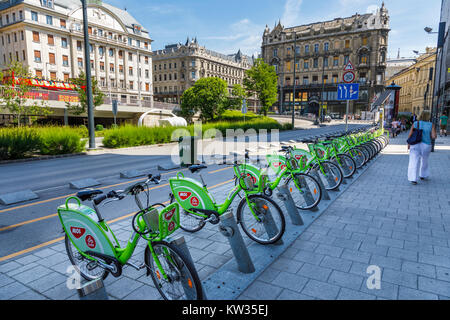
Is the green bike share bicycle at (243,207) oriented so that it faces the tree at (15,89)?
no

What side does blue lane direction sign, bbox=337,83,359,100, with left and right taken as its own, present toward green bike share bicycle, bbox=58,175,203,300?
front

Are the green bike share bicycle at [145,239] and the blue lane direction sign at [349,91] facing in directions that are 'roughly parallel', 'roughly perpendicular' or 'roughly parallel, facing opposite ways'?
roughly perpendicular

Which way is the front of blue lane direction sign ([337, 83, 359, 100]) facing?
toward the camera

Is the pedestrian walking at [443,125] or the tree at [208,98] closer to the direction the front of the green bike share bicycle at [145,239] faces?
the pedestrian walking

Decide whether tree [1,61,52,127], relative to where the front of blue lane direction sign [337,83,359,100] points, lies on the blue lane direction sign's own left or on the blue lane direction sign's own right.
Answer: on the blue lane direction sign's own right

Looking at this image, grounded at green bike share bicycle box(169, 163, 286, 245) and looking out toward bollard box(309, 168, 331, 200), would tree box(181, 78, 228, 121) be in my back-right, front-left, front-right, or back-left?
front-left

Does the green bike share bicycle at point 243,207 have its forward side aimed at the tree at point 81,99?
no

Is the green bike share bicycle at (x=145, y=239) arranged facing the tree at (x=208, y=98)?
no

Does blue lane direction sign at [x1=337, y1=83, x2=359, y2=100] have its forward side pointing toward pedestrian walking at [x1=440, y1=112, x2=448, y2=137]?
no

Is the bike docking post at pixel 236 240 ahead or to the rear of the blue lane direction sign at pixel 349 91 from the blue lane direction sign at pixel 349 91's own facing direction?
ahead

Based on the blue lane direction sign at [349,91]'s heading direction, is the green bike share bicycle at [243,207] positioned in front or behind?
in front

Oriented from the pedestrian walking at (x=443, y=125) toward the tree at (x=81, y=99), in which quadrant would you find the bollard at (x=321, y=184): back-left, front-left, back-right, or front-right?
front-left

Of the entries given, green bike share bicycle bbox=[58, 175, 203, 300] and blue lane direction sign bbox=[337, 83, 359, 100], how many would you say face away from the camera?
0

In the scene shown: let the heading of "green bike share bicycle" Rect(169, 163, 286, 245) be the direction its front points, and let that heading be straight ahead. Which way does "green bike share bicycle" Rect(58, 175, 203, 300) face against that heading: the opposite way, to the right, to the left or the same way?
the same way
